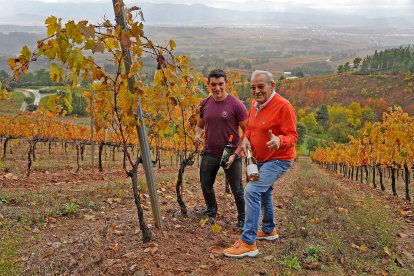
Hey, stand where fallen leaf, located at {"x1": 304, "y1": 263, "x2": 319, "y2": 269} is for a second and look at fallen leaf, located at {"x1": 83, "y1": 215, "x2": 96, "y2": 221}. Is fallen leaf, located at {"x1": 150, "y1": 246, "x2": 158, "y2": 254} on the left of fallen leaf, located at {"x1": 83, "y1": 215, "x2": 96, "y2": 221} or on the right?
left

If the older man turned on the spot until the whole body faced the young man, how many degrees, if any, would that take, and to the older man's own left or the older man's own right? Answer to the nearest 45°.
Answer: approximately 90° to the older man's own right

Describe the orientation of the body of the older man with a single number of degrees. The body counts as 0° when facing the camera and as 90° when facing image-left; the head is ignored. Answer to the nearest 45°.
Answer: approximately 45°

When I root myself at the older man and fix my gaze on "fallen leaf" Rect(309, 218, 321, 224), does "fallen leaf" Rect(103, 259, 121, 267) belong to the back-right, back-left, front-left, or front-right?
back-left

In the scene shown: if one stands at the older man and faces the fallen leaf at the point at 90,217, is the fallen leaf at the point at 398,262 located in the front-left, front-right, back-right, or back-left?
back-right

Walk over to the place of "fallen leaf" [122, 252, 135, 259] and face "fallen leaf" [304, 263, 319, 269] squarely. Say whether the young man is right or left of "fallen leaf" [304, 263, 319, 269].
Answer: left

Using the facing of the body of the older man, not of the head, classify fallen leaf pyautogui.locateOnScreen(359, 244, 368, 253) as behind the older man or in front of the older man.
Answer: behind

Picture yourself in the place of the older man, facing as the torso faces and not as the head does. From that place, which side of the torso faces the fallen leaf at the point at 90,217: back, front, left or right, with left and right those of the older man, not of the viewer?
right
